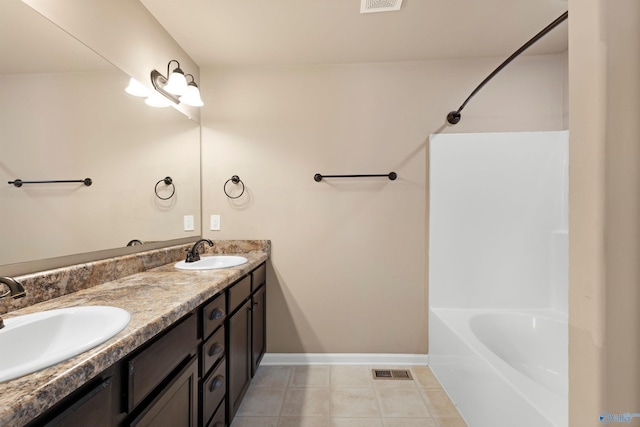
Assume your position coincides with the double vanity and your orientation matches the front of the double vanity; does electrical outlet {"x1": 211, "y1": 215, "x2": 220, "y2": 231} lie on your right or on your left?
on your left

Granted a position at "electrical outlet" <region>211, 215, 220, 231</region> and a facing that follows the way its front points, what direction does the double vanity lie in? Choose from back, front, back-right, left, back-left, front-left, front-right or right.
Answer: front

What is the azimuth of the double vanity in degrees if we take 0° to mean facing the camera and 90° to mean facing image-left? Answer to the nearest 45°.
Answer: approximately 315°

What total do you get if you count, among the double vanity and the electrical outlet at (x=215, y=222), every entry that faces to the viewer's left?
0

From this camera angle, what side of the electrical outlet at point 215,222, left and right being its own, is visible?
front

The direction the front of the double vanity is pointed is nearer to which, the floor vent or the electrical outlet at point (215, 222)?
the floor vent
